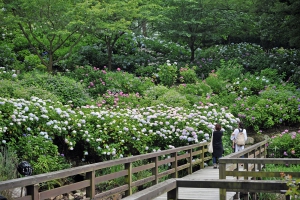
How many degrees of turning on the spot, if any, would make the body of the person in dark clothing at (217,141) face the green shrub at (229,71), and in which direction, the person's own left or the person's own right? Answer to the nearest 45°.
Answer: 0° — they already face it

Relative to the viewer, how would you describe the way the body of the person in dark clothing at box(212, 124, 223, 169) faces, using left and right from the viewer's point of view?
facing away from the viewer

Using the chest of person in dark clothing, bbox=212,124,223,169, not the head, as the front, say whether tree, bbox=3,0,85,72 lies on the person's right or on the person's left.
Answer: on the person's left

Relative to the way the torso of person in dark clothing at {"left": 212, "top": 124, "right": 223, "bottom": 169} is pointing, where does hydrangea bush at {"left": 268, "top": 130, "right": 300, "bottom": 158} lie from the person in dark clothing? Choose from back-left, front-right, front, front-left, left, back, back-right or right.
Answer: front-right

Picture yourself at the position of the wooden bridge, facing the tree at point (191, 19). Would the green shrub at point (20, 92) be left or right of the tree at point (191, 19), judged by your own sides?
left

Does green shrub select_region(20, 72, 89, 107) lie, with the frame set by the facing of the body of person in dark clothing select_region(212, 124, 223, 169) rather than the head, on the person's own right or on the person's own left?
on the person's own left

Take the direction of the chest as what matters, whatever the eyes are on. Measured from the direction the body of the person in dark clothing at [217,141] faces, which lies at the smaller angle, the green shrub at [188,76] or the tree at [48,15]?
the green shrub

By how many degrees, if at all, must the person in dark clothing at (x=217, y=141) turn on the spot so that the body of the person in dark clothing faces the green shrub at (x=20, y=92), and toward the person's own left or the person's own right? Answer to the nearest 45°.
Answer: approximately 90° to the person's own left

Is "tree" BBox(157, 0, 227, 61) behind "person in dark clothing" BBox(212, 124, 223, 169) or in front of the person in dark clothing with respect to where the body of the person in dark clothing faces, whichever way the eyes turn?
in front

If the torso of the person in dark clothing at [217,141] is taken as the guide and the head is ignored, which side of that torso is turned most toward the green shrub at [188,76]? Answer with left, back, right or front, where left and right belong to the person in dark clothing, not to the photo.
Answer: front

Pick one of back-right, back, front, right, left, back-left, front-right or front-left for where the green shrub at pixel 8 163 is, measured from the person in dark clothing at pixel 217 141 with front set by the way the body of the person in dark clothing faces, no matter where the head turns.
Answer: back-left
